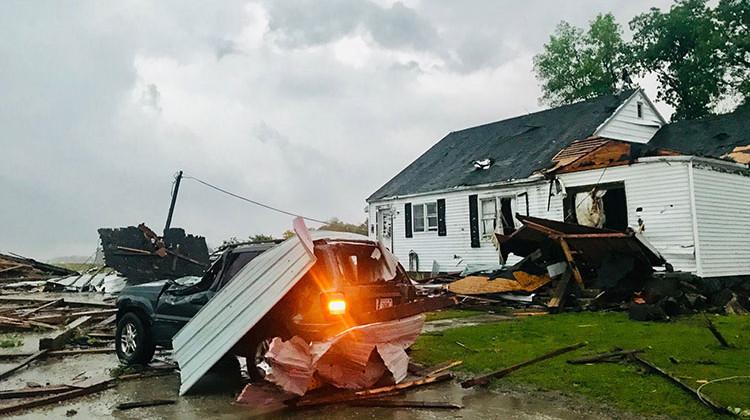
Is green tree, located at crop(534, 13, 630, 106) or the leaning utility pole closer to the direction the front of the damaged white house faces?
the leaning utility pole

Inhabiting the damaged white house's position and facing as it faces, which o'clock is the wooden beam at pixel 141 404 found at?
The wooden beam is roughly at 11 o'clock from the damaged white house.

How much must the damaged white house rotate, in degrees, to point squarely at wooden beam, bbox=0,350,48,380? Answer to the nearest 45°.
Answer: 0° — it already faces it

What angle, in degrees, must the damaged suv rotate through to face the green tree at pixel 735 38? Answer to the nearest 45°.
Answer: approximately 90° to its right

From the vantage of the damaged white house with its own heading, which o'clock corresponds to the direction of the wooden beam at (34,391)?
The wooden beam is roughly at 11 o'clock from the damaged white house.

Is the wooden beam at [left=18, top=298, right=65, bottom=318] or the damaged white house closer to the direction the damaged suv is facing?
the wooden beam

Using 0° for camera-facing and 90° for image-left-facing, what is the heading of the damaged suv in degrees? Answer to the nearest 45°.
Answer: approximately 135°

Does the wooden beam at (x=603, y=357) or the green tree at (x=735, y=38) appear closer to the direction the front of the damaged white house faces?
the wooden beam

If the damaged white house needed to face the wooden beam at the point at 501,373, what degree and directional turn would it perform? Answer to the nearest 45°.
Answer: approximately 45° to its left

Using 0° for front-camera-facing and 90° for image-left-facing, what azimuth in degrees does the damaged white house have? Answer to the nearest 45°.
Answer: approximately 45°
